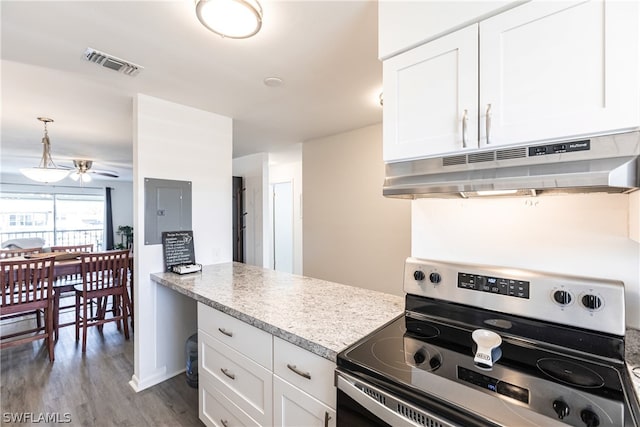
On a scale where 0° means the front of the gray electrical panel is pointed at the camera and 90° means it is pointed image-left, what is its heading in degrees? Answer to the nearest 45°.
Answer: approximately 315°

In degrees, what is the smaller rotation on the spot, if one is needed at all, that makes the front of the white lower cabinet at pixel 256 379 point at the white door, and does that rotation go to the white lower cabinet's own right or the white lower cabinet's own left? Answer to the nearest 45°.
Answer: approximately 135° to the white lower cabinet's own right

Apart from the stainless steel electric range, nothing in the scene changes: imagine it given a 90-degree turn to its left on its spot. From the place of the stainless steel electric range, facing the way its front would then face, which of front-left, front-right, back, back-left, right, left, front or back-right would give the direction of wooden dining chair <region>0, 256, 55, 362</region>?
back-right

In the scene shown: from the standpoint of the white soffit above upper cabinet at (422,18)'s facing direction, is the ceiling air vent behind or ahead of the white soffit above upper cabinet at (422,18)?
ahead

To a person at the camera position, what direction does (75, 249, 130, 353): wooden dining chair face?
facing away from the viewer and to the left of the viewer

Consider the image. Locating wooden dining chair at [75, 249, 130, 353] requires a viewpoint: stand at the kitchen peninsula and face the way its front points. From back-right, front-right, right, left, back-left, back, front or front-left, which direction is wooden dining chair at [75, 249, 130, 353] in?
right

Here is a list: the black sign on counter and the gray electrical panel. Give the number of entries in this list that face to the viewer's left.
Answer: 0

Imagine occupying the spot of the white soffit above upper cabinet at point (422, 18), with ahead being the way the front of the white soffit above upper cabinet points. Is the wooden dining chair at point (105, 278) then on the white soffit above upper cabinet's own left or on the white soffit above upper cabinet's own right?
on the white soffit above upper cabinet's own right

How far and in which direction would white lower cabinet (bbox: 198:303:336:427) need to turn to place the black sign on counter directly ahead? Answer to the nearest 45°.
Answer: approximately 90° to its right

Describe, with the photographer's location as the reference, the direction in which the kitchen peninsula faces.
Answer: facing the viewer and to the left of the viewer

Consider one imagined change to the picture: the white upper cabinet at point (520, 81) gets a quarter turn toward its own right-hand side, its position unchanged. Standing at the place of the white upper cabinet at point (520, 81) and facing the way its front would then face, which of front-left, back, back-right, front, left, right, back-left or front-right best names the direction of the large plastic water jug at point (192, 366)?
front-left

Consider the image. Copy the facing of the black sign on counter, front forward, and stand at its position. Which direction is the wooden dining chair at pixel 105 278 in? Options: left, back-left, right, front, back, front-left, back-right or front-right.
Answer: back

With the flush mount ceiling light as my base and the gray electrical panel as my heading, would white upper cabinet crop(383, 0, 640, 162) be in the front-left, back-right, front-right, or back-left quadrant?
back-right

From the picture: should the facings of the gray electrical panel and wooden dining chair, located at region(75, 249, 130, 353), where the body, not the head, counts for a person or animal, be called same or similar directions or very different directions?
very different directions

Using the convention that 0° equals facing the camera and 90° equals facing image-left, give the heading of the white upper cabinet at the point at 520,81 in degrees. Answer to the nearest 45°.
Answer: approximately 45°
